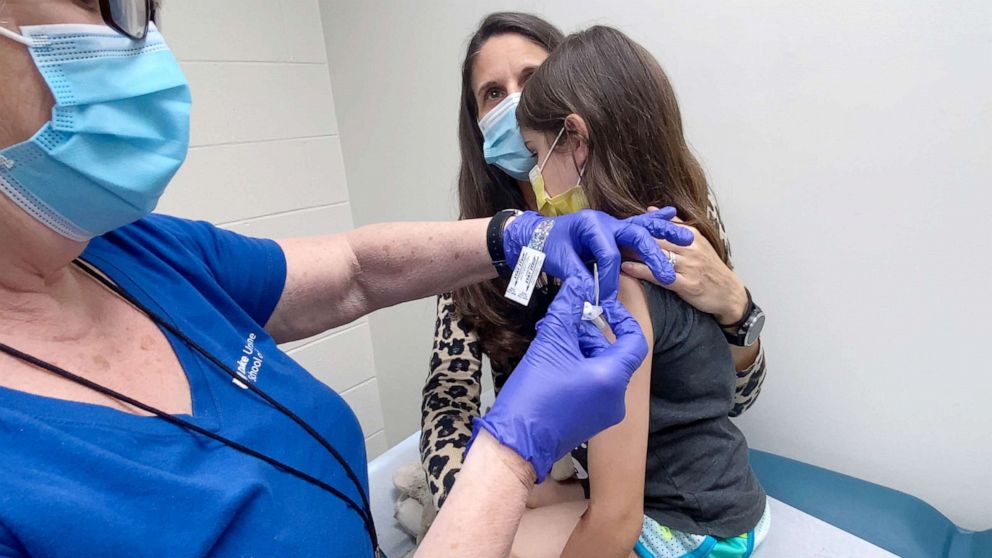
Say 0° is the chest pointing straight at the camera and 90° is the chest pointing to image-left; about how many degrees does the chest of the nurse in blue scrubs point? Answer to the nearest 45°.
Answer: approximately 315°

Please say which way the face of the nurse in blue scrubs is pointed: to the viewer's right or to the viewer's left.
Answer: to the viewer's right

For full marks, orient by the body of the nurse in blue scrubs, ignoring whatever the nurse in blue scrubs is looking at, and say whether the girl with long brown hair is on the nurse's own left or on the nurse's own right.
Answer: on the nurse's own left

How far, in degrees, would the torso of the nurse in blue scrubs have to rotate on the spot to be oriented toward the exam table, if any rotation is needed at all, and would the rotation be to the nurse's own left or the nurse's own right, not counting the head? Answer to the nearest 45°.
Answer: approximately 45° to the nurse's own left
